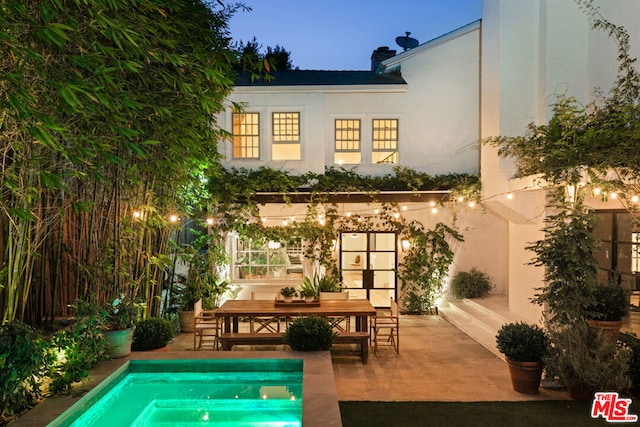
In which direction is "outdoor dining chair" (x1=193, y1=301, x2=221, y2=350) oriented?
to the viewer's right

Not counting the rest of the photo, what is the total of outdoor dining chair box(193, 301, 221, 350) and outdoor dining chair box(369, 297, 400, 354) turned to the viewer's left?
1

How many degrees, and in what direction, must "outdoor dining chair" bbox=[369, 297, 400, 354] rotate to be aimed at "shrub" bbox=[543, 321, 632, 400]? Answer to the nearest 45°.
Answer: approximately 135° to its left

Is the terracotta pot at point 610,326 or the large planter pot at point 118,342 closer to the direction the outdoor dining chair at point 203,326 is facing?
the terracotta pot

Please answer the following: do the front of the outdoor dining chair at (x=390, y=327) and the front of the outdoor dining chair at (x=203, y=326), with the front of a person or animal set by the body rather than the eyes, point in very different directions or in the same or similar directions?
very different directions

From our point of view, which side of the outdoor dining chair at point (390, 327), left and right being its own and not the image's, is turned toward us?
left

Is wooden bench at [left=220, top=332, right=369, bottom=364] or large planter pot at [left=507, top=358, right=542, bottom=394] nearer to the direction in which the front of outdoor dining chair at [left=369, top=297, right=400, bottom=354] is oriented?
the wooden bench

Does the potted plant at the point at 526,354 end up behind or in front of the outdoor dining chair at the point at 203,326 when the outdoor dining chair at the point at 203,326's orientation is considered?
in front

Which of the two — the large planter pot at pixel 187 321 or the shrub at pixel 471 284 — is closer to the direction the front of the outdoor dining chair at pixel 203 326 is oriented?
the shrub

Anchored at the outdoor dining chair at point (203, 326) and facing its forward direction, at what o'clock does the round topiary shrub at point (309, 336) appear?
The round topiary shrub is roughly at 2 o'clock from the outdoor dining chair.

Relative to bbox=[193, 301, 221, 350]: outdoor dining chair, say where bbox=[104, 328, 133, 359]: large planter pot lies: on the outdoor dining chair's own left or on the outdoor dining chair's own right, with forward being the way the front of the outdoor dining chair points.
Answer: on the outdoor dining chair's own right

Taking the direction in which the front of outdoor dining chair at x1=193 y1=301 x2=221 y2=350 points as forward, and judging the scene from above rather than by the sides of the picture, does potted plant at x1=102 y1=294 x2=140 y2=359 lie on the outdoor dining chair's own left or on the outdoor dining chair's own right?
on the outdoor dining chair's own right

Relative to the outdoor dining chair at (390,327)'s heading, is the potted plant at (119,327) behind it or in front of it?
in front
